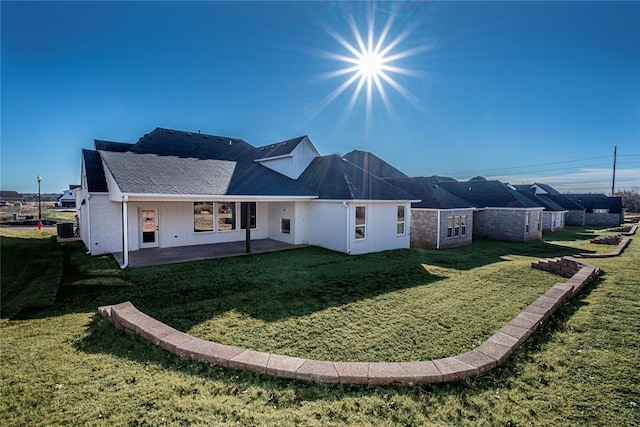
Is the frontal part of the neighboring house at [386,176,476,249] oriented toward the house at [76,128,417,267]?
no

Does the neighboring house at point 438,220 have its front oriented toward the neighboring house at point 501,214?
no

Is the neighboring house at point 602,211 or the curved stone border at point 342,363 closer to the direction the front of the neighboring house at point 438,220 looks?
the neighboring house

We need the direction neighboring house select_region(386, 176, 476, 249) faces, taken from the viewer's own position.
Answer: facing away from the viewer and to the left of the viewer

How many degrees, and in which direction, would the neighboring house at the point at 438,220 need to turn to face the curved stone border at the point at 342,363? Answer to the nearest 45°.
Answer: approximately 135° to its left

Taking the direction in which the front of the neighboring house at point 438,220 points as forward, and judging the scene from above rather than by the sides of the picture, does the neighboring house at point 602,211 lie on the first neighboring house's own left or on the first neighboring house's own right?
on the first neighboring house's own right
